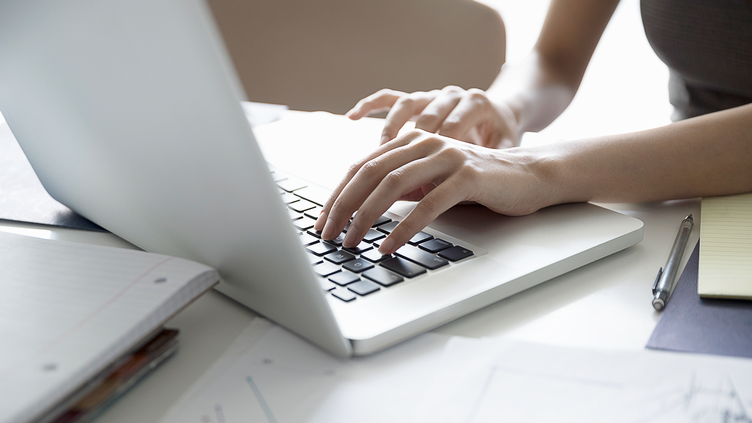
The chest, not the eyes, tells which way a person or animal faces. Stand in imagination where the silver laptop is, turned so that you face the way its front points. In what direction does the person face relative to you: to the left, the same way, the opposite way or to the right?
the opposite way

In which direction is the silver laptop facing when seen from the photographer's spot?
facing away from the viewer and to the right of the viewer
